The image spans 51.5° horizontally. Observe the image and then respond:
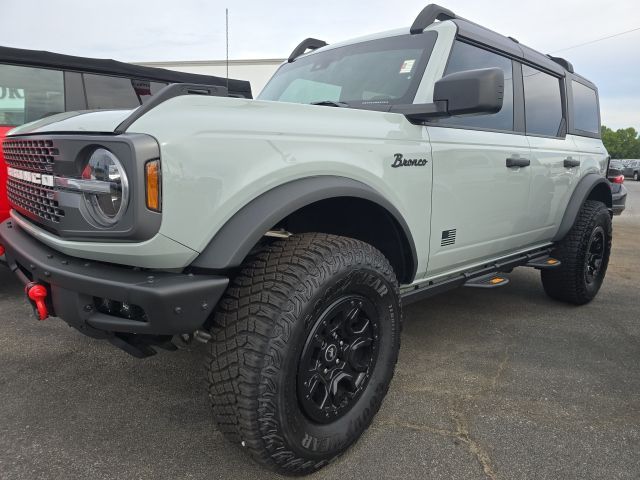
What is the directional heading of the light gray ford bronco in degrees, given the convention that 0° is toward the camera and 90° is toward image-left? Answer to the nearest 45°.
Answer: approximately 45°

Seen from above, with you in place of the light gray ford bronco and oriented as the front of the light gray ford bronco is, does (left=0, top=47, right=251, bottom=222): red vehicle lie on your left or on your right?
on your right
